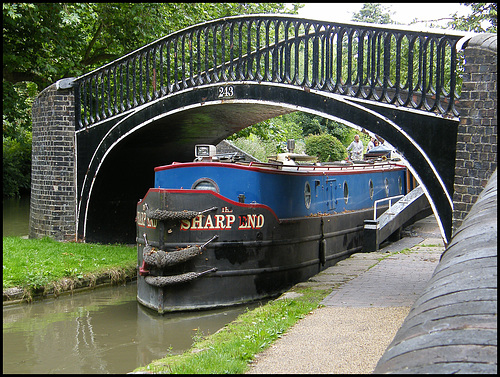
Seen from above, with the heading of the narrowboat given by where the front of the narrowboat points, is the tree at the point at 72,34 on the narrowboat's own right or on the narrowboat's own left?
on the narrowboat's own right

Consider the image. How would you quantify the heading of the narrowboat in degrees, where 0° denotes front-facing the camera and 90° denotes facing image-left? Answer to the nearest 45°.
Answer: approximately 45°
